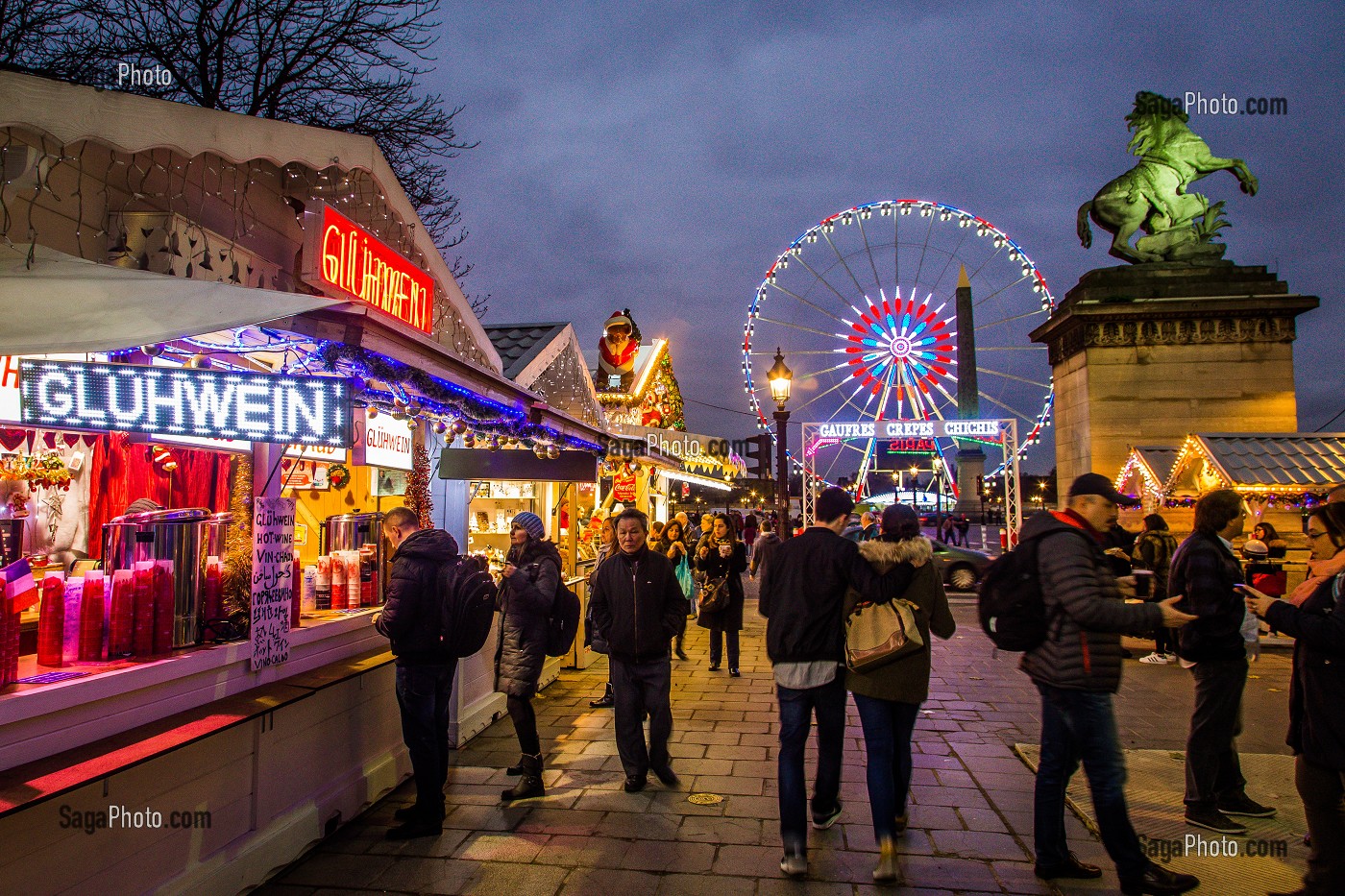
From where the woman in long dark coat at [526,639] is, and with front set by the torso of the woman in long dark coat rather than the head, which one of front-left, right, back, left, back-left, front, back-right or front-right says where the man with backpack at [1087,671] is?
back-left

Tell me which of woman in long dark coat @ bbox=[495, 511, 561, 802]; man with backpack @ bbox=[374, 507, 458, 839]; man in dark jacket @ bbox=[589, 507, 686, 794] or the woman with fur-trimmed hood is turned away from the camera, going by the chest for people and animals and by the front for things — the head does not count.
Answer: the woman with fur-trimmed hood

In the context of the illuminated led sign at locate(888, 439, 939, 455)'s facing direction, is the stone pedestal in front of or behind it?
in front

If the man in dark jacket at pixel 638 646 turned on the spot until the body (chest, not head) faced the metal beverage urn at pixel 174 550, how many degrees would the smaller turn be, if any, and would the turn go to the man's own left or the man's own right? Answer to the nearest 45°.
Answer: approximately 45° to the man's own right

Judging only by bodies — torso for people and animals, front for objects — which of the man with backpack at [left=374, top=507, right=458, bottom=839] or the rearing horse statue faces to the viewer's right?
the rearing horse statue

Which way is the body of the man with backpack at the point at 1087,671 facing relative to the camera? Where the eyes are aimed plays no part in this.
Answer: to the viewer's right

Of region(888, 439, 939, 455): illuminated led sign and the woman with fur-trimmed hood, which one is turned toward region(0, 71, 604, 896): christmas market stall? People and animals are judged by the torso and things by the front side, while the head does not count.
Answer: the illuminated led sign

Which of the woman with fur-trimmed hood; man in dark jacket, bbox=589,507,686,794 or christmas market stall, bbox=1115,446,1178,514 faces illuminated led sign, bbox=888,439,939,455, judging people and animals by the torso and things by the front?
the woman with fur-trimmed hood

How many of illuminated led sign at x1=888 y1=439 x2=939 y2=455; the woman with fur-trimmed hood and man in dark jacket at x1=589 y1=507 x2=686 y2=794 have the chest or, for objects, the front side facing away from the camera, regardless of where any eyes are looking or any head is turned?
1

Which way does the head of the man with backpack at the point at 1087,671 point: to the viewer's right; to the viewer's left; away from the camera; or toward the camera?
to the viewer's right

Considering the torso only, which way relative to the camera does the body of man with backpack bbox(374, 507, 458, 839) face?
to the viewer's left

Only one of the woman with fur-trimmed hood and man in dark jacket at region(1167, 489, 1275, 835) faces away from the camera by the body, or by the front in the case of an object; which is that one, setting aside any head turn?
the woman with fur-trimmed hood

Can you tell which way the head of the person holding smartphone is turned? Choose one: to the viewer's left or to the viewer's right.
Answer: to the viewer's left

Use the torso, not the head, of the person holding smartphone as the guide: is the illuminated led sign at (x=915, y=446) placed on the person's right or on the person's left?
on the person's right

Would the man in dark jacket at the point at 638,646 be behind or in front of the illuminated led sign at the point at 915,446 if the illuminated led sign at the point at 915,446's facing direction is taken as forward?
in front

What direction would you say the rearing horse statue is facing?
to the viewer's right
